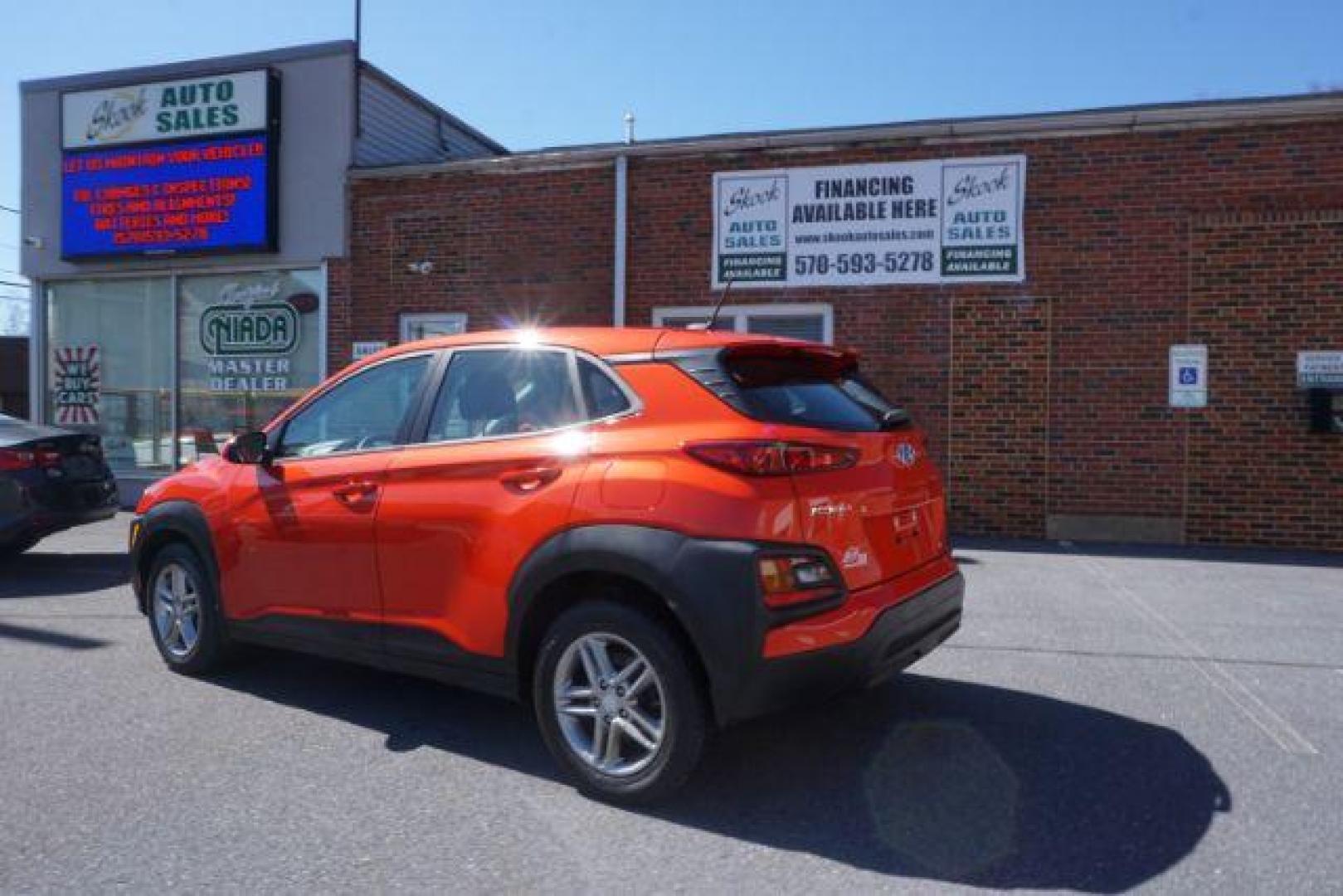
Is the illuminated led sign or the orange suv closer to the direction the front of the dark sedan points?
the illuminated led sign

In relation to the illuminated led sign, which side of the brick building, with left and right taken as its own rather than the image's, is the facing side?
right

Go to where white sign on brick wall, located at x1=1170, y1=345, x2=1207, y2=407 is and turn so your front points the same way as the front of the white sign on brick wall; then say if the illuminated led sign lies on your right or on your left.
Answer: on your right

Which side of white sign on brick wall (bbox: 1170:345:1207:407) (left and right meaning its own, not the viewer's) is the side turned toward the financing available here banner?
right

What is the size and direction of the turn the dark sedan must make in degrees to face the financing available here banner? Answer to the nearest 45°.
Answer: approximately 135° to its right

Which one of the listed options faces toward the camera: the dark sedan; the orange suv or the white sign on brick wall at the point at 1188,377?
the white sign on brick wall

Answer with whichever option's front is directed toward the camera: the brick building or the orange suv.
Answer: the brick building

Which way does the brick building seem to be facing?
toward the camera

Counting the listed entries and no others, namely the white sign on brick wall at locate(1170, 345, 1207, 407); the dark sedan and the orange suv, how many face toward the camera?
1

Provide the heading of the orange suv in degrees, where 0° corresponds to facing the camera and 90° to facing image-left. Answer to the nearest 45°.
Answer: approximately 135°

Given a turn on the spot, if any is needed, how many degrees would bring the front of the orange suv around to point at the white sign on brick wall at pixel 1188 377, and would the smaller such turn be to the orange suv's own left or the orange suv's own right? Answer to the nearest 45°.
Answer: approximately 90° to the orange suv's own right

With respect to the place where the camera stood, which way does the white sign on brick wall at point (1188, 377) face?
facing the viewer

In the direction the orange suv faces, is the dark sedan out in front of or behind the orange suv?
in front
